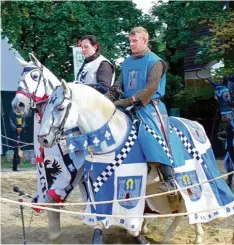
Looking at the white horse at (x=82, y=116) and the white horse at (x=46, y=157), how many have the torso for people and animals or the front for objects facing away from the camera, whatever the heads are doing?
0

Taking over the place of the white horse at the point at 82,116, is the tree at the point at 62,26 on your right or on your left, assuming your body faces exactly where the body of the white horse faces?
on your right

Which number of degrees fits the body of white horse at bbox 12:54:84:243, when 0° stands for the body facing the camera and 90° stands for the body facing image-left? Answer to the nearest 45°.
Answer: approximately 45°

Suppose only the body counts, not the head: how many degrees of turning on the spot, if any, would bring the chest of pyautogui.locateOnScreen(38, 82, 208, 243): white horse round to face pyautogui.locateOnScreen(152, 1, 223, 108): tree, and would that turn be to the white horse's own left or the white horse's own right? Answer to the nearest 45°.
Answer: approximately 135° to the white horse's own right

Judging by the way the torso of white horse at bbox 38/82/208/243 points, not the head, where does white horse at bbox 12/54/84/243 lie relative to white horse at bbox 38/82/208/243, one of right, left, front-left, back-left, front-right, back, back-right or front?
right

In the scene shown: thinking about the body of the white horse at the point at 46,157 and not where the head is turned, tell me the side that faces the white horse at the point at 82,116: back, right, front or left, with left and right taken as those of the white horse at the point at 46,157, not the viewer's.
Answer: left

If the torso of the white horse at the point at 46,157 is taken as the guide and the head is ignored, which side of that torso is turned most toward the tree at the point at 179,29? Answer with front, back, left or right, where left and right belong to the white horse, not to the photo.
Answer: back

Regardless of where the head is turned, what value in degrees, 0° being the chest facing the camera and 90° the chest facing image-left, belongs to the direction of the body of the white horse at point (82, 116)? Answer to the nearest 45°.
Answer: approximately 45°

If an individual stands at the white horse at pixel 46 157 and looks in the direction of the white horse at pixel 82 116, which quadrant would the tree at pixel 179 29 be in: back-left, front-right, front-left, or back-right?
back-left

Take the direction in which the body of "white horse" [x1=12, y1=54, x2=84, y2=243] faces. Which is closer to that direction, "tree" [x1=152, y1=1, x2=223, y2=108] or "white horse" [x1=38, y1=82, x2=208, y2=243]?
the white horse
